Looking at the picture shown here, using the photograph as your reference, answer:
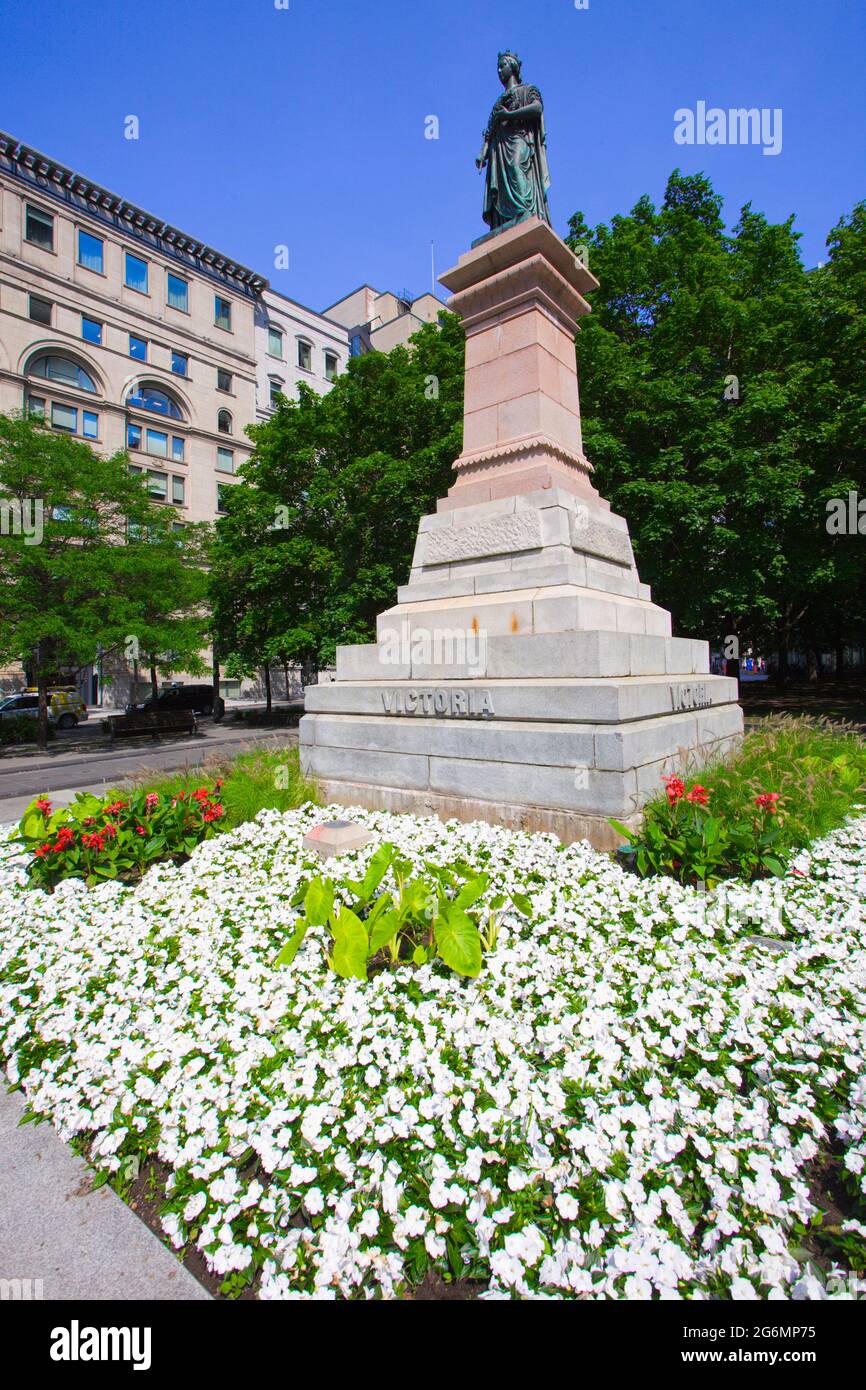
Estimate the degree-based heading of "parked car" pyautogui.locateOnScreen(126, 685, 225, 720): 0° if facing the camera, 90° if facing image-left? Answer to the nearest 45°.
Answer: approximately 90°

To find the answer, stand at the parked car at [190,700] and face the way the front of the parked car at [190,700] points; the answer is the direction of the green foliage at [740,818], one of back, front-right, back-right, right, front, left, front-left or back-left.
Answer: left

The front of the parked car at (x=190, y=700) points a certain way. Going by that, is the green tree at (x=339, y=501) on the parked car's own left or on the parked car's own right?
on the parked car's own left

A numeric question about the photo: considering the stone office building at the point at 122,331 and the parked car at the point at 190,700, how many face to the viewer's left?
1

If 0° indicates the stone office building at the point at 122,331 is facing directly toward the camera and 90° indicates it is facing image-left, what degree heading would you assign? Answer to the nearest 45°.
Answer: approximately 315°
